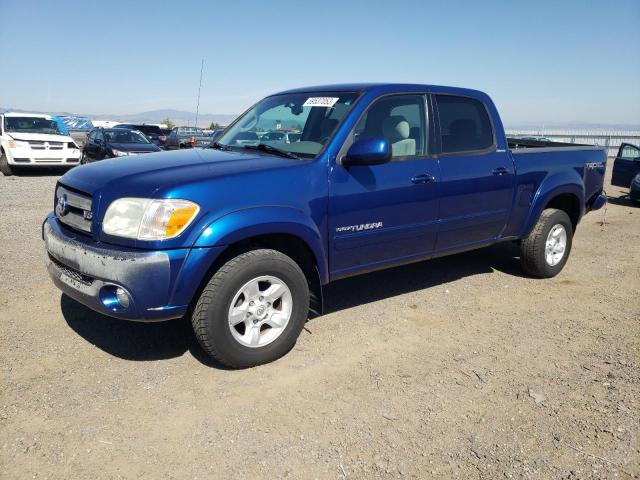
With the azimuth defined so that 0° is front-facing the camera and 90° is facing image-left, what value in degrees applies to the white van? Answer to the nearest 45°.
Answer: approximately 315°

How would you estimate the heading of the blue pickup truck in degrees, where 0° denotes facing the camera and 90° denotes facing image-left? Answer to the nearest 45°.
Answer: approximately 45°

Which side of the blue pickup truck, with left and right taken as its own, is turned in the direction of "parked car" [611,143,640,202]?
back
